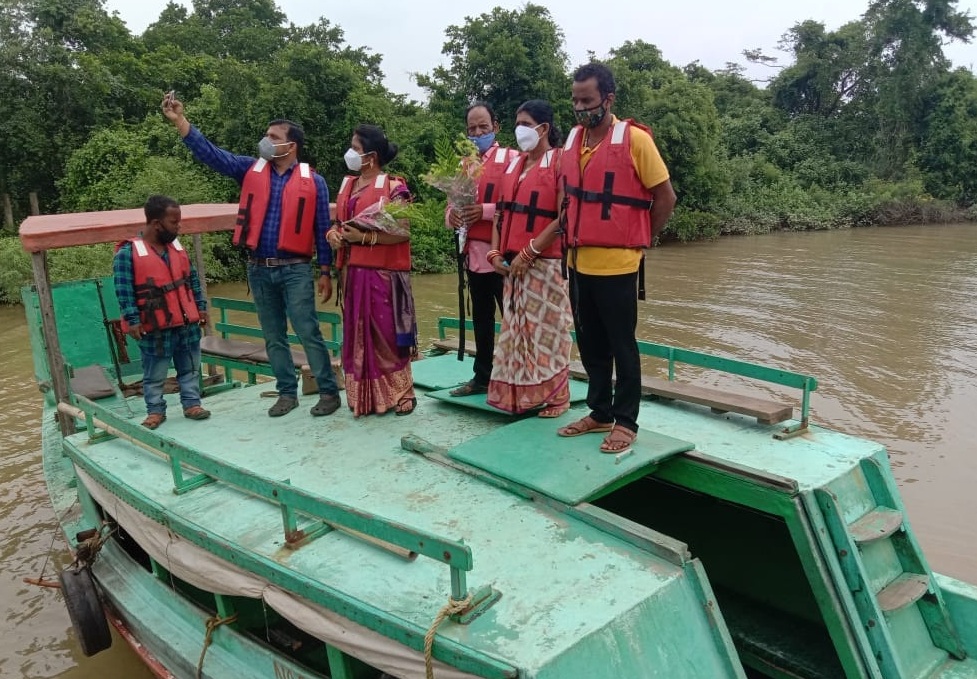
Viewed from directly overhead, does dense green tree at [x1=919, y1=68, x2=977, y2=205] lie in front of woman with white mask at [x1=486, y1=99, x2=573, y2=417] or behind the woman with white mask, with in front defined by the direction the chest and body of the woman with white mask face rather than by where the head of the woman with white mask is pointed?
behind

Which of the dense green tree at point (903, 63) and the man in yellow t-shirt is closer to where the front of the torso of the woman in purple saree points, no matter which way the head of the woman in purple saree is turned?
the man in yellow t-shirt

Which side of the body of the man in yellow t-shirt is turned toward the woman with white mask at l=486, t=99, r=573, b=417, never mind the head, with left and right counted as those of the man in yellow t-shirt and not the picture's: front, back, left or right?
right

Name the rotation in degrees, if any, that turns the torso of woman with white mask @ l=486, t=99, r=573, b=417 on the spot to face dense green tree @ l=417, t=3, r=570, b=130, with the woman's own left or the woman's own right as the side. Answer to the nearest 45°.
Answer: approximately 135° to the woman's own right

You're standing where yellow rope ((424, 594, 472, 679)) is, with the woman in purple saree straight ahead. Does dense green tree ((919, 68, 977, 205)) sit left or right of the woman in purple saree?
right

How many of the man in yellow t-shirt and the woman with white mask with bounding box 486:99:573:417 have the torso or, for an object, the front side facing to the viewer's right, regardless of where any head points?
0

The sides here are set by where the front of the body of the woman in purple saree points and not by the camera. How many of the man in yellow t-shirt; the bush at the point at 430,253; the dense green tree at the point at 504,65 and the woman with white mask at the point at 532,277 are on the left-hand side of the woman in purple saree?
2

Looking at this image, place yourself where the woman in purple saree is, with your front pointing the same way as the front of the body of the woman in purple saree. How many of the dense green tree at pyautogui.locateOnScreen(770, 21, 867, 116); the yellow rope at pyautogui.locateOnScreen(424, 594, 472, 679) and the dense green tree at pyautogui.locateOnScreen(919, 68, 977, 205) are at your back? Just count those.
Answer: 2

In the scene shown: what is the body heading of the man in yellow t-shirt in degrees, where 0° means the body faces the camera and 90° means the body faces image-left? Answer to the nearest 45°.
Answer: approximately 45°

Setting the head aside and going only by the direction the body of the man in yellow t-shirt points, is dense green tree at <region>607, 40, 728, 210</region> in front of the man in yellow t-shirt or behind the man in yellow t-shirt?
behind

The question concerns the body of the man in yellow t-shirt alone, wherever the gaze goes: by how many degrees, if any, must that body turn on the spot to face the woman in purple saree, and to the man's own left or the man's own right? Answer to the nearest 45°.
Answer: approximately 90° to the man's own right
